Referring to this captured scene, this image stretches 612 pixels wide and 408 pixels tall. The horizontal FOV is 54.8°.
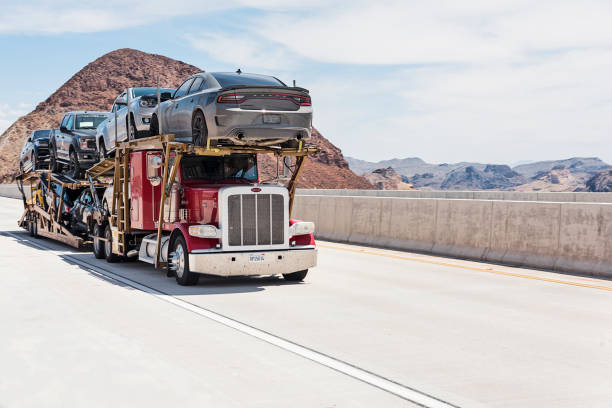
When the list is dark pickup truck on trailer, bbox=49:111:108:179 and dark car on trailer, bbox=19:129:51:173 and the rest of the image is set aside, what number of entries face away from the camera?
0

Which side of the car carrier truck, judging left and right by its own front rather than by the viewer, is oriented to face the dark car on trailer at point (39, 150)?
back

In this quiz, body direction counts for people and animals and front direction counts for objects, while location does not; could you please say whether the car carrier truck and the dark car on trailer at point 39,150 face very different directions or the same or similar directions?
same or similar directions

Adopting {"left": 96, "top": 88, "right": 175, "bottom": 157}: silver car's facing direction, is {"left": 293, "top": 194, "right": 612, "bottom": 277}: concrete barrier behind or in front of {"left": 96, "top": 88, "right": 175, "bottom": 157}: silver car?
in front

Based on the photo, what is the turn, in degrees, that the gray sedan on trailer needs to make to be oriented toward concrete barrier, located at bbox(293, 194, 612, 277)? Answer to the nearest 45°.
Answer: approximately 90° to its right

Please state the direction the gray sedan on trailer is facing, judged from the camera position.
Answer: facing away from the viewer and to the left of the viewer

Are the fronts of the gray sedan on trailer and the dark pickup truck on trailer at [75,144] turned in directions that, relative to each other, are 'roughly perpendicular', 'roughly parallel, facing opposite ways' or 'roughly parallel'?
roughly parallel, facing opposite ways

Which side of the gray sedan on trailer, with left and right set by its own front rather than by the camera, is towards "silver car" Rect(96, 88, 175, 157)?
front

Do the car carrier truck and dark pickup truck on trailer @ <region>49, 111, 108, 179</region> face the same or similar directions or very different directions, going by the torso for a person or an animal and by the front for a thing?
same or similar directions

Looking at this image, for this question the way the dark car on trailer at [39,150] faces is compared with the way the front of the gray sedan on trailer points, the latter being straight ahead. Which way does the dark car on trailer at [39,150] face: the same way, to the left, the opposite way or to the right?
the opposite way

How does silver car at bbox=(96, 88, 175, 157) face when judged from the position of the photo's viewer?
facing the viewer and to the right of the viewer

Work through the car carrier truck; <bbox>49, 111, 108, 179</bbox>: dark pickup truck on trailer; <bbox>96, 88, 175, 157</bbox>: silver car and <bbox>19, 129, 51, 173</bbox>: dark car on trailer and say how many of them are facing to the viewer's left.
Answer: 0

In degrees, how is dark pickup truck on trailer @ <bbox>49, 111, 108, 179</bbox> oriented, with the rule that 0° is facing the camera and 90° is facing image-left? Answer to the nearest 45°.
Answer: approximately 315°

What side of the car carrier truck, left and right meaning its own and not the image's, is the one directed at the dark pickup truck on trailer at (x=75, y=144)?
back

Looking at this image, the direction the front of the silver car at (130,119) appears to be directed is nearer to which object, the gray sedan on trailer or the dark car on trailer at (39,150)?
the gray sedan on trailer

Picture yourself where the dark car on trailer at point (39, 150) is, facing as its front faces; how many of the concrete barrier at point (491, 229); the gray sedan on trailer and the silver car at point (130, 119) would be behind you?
0

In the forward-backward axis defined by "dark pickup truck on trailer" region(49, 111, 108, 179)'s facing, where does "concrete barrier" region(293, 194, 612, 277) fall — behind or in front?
in front
